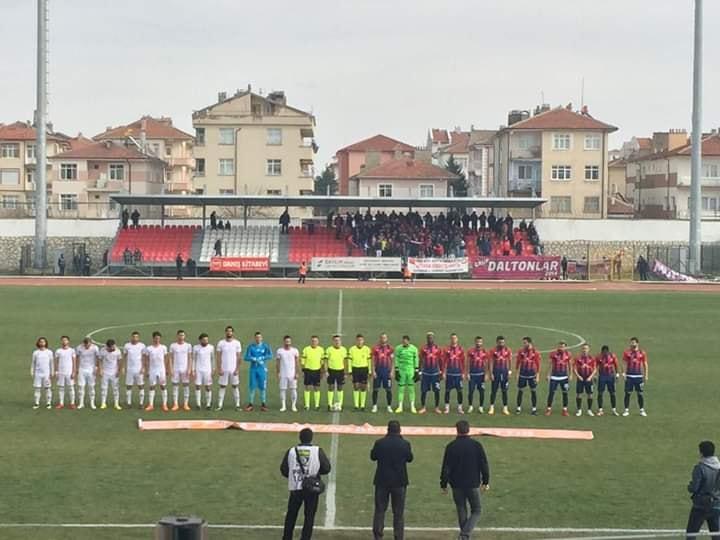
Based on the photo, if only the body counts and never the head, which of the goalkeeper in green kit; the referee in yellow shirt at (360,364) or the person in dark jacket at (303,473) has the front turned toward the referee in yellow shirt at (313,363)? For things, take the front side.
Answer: the person in dark jacket

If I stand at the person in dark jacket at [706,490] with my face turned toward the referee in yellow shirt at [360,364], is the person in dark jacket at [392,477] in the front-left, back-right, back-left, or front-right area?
front-left

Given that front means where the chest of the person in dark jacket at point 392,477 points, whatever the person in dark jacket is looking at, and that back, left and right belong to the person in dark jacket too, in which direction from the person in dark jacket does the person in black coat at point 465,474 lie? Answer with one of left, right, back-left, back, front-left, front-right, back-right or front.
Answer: right

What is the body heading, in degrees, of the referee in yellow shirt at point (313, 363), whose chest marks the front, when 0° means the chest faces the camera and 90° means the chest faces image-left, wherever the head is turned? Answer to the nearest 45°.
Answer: approximately 0°

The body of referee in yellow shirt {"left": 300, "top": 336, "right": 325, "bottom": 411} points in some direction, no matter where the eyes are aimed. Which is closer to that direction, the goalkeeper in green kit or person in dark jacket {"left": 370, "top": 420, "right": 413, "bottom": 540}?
the person in dark jacket

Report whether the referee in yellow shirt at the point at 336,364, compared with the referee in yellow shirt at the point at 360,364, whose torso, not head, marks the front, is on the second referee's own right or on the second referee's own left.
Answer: on the second referee's own right

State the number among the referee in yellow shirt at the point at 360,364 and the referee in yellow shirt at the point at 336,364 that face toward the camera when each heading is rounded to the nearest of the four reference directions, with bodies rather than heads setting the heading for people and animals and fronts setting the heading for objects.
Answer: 2

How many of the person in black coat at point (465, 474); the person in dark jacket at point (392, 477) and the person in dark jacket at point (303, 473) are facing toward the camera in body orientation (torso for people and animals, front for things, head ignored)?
0

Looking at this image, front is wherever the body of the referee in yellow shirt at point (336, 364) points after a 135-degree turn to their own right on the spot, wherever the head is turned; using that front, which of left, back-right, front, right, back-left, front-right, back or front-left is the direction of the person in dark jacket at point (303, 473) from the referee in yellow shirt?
back-left

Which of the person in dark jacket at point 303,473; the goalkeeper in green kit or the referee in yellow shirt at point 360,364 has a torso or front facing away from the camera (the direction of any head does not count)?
the person in dark jacket

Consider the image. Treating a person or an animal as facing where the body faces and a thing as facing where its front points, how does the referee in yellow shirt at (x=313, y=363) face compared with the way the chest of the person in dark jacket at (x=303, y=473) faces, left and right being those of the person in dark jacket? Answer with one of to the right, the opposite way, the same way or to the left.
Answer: the opposite way

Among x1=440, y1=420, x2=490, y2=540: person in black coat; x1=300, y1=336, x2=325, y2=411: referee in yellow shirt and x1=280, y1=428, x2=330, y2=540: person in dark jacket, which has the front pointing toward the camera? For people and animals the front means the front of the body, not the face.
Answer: the referee in yellow shirt

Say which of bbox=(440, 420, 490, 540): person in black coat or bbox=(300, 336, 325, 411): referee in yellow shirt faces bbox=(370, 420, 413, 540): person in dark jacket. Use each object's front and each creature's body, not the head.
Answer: the referee in yellow shirt

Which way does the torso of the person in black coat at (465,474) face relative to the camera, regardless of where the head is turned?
away from the camera

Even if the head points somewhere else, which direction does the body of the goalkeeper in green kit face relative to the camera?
toward the camera

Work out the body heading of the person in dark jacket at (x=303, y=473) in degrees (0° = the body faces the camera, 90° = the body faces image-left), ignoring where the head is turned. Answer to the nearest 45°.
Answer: approximately 180°

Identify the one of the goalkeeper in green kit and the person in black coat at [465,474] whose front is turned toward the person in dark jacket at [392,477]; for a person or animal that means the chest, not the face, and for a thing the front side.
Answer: the goalkeeper in green kit

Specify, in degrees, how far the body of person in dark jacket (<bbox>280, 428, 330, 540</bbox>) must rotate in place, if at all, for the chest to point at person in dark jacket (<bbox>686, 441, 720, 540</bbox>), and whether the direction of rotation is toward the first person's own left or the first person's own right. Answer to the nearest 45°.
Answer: approximately 90° to the first person's own right

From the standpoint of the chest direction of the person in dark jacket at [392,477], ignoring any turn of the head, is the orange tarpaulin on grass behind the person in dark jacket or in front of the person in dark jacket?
in front

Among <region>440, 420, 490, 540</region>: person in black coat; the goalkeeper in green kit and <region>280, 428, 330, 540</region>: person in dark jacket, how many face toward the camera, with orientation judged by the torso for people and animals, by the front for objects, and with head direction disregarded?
1
